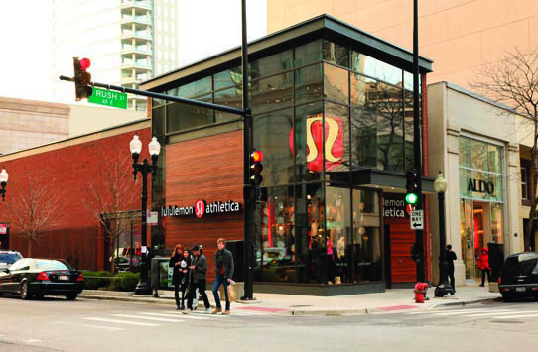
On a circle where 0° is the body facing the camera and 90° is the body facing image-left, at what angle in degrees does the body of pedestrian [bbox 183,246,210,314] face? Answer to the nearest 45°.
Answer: approximately 45°

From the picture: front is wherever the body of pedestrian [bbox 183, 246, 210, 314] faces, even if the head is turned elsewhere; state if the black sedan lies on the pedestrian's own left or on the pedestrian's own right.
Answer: on the pedestrian's own right

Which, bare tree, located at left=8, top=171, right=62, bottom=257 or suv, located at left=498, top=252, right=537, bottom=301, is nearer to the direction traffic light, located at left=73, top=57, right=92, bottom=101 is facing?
the suv

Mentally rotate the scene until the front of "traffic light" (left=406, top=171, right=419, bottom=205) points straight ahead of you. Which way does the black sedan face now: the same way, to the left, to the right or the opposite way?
to the right

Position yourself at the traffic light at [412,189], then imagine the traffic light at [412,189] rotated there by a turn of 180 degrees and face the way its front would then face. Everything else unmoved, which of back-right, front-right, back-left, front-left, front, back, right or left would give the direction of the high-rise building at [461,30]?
front

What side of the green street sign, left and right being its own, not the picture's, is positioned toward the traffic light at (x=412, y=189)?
left

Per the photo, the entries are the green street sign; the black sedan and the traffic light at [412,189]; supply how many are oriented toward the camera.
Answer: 2

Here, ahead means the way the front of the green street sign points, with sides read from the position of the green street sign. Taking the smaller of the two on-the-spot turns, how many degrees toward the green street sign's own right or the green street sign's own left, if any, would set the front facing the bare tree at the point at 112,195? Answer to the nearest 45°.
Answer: approximately 180°

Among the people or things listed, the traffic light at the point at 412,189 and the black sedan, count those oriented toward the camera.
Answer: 1

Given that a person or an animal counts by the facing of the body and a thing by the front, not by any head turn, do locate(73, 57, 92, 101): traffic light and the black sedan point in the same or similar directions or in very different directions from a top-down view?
very different directions

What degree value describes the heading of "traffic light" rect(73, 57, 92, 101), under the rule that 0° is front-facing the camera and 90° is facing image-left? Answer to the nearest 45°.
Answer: approximately 315°
